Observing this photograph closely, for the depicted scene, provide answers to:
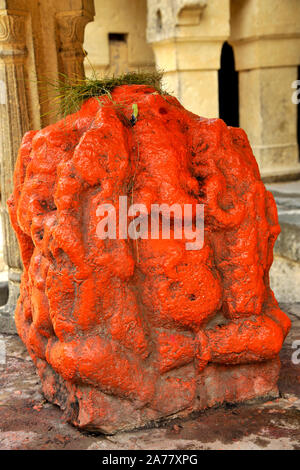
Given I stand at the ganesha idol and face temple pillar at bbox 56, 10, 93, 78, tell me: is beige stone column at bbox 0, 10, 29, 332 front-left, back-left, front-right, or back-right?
front-left

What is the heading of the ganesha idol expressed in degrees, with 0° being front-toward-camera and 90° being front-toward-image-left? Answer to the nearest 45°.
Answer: approximately 315°

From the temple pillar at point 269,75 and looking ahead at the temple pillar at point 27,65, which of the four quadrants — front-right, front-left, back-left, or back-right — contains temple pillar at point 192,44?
front-right

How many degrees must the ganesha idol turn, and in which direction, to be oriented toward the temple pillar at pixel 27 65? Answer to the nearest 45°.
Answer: approximately 180°

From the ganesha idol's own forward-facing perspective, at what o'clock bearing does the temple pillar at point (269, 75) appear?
The temple pillar is roughly at 8 o'clock from the ganesha idol.

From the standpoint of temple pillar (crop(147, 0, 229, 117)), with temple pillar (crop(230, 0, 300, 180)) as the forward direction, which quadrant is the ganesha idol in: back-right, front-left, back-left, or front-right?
back-right

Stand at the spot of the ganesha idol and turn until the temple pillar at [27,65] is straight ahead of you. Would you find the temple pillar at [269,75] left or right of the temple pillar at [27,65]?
right

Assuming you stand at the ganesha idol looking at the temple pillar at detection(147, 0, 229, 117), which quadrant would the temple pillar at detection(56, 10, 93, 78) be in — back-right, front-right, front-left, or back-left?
front-left

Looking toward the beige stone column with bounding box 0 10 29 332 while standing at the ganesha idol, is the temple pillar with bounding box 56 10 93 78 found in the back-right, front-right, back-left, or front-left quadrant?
front-right
